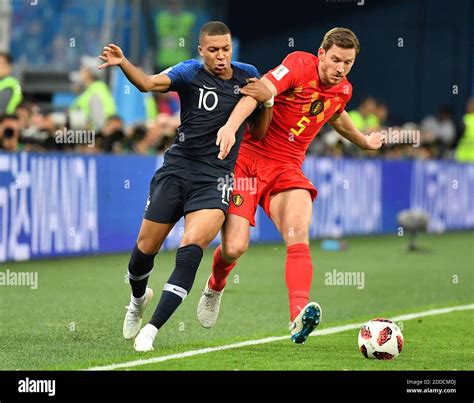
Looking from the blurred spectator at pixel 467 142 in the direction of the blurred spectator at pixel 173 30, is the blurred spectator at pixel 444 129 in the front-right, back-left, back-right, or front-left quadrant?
front-right

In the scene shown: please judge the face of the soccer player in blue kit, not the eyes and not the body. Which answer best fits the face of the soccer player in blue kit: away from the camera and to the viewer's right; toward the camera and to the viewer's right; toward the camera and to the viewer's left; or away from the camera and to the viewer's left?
toward the camera and to the viewer's right
